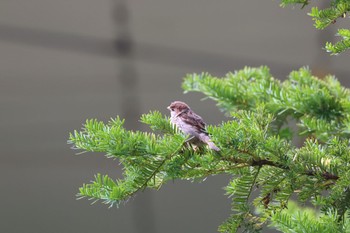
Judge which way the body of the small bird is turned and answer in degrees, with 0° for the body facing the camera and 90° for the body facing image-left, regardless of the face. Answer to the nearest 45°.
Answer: approximately 90°
